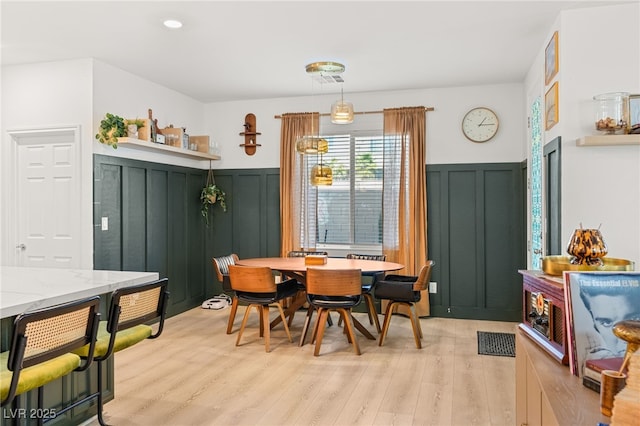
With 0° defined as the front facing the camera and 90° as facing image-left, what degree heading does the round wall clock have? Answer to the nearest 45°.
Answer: approximately 0°

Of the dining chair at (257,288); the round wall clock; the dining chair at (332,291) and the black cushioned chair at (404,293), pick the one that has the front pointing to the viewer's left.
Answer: the black cushioned chair

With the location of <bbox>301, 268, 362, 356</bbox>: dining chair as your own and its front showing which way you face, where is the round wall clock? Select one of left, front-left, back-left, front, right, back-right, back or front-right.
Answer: front-right

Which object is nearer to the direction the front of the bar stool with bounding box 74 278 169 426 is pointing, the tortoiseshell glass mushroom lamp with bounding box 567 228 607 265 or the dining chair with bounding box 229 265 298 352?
the dining chair

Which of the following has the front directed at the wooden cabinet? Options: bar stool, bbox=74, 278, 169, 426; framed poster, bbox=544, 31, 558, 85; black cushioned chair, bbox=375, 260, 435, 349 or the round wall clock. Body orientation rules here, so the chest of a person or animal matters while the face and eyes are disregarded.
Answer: the round wall clock

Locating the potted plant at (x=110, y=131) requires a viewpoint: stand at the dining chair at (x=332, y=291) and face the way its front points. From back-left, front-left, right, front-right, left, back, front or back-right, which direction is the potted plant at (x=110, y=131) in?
left

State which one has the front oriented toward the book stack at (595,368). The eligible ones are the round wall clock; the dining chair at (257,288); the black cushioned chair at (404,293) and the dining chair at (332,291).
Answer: the round wall clock

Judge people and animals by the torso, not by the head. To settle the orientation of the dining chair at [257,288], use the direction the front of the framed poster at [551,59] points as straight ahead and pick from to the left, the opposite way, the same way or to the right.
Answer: to the right

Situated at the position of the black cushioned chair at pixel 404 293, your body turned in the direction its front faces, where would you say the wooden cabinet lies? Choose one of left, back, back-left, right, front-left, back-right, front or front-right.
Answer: left

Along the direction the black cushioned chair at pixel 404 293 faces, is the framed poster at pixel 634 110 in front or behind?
behind

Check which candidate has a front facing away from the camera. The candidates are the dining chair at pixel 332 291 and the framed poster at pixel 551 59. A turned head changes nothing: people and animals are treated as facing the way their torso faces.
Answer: the dining chair

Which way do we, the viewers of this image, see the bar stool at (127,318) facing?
facing away from the viewer and to the left of the viewer

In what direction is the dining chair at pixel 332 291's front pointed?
away from the camera
